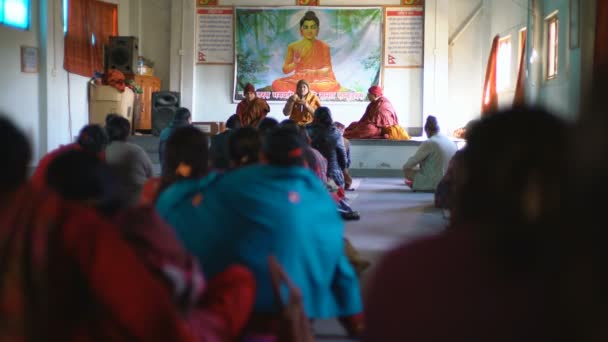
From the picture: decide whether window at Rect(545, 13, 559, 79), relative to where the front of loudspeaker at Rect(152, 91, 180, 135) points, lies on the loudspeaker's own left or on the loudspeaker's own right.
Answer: on the loudspeaker's own left

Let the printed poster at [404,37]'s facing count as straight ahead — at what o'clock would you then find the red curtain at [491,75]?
The red curtain is roughly at 10 o'clock from the printed poster.

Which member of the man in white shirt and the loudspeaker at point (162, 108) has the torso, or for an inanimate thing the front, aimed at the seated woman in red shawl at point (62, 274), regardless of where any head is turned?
the loudspeaker

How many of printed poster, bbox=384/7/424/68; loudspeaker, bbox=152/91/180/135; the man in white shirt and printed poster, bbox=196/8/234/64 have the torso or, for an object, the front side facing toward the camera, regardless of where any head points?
3

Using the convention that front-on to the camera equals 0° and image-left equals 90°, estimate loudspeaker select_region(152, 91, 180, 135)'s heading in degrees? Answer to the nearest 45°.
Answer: approximately 0°

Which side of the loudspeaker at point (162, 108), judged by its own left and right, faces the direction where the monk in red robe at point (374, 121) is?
left

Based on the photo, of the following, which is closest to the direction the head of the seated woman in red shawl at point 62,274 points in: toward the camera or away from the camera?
away from the camera

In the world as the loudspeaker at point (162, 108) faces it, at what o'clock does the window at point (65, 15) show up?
The window is roughly at 3 o'clock from the loudspeaker.

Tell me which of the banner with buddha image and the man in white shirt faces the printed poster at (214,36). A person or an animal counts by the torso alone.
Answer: the man in white shirt

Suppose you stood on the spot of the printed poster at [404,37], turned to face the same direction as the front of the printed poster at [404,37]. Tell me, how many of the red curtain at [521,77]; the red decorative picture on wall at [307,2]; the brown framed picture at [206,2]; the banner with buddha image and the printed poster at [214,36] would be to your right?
4

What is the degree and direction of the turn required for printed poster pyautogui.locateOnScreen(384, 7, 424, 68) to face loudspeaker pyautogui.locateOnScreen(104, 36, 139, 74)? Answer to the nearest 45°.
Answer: approximately 45° to its right

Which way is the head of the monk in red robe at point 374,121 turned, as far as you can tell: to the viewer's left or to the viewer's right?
to the viewer's left

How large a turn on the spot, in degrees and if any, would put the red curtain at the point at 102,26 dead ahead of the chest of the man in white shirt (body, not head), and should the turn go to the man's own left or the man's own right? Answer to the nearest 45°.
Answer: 0° — they already face it

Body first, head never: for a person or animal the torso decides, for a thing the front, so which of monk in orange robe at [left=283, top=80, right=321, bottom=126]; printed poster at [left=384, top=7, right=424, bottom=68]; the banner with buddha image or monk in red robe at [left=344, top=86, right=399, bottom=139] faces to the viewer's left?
monk in red robe at [left=344, top=86, right=399, bottom=139]
